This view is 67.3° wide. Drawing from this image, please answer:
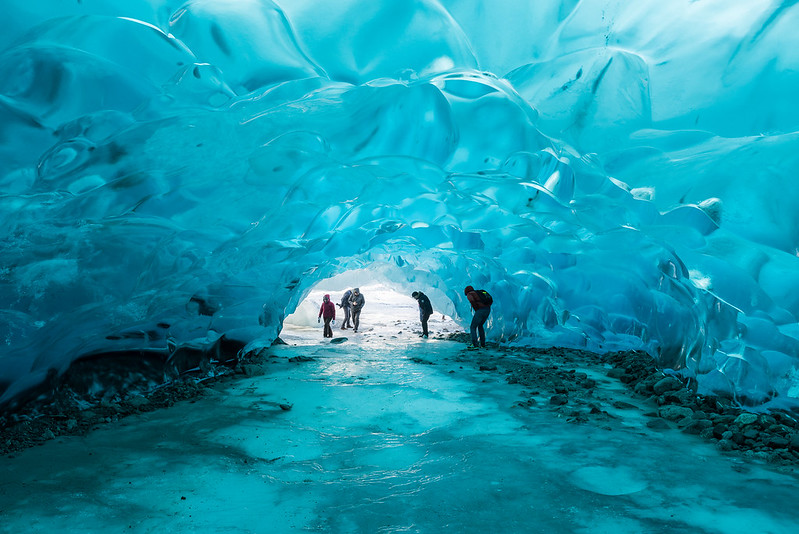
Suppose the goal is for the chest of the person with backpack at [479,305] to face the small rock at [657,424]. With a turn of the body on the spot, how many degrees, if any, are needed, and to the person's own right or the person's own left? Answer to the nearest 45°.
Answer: approximately 90° to the person's own left

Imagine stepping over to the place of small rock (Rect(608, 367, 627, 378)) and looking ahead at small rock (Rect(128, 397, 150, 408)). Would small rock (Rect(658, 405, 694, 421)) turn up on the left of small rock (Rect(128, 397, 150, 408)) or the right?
left

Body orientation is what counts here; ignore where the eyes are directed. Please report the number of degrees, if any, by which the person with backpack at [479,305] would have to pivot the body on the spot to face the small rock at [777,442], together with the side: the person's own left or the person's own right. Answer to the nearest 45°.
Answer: approximately 90° to the person's own left

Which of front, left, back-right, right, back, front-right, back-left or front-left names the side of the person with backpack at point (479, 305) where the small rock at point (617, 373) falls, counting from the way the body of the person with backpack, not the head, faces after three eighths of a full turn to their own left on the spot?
front

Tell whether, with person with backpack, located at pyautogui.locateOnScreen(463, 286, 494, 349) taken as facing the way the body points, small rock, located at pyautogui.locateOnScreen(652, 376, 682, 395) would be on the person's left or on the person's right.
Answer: on the person's left

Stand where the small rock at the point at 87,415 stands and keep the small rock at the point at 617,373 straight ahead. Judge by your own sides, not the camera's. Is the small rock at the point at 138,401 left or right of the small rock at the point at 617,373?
left

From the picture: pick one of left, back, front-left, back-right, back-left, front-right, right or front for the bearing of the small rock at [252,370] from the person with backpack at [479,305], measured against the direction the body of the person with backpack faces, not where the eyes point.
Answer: front-left

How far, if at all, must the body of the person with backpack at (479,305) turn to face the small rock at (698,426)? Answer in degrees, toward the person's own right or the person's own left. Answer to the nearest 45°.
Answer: approximately 90° to the person's own left

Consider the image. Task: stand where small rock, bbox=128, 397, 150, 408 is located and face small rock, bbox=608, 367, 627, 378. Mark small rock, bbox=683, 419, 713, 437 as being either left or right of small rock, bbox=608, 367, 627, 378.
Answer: right

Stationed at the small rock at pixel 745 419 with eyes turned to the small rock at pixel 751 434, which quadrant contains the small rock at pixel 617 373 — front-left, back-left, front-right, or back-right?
back-right

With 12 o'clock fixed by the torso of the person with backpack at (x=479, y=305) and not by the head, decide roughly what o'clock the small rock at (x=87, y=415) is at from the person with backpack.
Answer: The small rock is roughly at 10 o'clock from the person with backpack.

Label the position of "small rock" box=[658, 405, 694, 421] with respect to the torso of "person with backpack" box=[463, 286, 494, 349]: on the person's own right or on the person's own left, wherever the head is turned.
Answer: on the person's own left

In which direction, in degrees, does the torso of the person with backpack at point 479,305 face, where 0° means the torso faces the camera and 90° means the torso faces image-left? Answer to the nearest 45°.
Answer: approximately 90°

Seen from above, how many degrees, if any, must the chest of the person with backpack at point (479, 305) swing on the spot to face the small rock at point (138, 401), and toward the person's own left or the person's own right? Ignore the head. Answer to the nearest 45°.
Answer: approximately 45° to the person's own left
